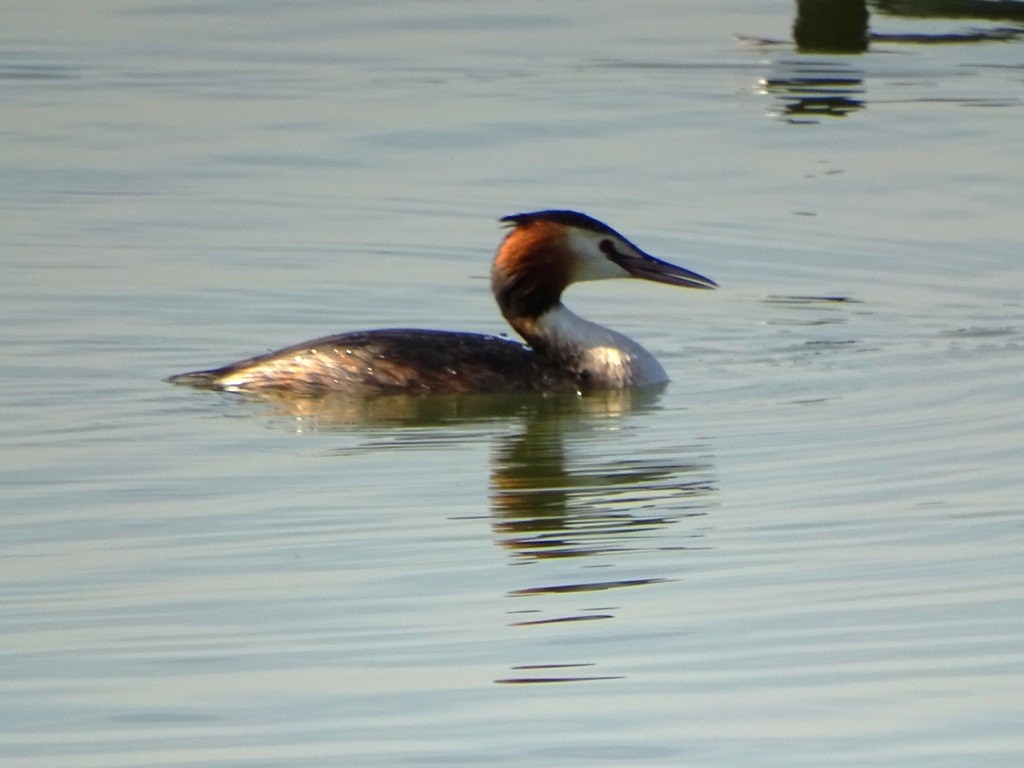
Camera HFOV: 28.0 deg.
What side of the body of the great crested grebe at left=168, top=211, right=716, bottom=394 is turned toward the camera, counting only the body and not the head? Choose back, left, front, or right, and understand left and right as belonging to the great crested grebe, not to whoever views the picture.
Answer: right
